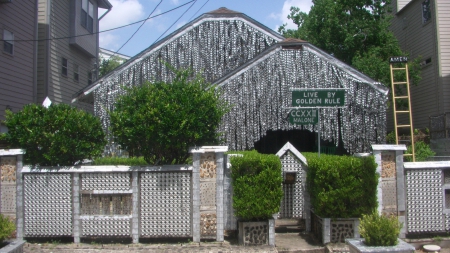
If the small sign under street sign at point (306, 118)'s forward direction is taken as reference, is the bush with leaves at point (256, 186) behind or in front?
in front

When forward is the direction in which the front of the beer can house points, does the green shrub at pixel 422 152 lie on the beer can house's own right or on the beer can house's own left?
on the beer can house's own left

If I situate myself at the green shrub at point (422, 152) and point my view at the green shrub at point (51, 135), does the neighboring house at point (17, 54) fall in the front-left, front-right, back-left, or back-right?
front-right

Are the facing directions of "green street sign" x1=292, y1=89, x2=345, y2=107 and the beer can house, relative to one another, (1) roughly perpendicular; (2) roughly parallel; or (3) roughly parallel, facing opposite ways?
roughly parallel

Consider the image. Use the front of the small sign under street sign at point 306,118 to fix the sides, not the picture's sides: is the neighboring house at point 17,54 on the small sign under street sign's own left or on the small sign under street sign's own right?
on the small sign under street sign's own right

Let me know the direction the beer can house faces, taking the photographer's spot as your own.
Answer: facing the viewer

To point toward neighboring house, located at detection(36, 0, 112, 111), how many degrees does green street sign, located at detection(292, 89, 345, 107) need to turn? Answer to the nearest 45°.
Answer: approximately 135° to its right

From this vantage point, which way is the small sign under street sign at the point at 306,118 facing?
toward the camera

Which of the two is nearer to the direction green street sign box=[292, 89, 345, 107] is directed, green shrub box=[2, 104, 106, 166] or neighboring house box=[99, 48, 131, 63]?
the green shrub

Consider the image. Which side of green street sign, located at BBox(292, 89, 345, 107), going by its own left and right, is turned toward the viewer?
front

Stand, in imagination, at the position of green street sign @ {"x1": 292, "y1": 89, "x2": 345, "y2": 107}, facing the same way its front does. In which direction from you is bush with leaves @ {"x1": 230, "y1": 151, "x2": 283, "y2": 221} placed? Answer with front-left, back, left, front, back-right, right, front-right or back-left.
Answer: front-right

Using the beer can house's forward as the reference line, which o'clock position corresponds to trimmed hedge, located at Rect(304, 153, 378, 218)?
The trimmed hedge is roughly at 12 o'clock from the beer can house.

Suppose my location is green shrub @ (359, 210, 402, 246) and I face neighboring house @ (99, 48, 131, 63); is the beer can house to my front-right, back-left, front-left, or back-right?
front-right

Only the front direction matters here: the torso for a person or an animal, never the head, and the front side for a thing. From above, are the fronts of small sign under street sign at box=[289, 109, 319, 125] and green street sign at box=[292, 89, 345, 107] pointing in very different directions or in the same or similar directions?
same or similar directions
